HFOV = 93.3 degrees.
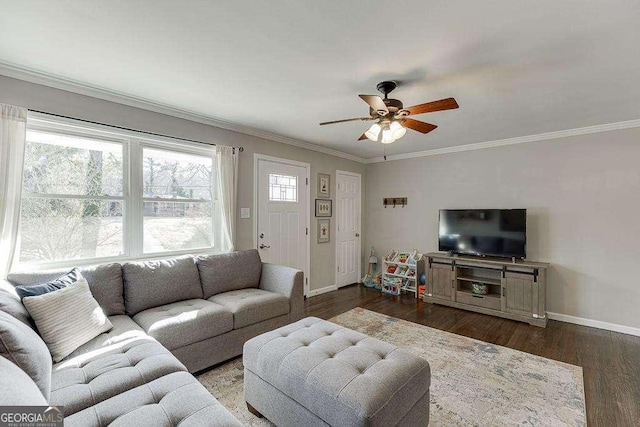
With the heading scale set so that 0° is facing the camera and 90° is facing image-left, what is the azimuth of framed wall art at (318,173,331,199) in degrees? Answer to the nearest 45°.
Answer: approximately 315°

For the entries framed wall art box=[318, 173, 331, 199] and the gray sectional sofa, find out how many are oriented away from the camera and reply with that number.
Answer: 0

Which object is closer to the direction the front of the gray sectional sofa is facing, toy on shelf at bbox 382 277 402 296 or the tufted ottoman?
the tufted ottoman

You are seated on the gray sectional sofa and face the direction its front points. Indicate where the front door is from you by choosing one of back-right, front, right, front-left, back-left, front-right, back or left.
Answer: left

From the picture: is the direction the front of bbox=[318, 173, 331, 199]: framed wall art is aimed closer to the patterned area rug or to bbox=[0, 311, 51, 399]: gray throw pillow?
the patterned area rug

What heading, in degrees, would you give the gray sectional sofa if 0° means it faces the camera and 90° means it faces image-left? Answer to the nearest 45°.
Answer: approximately 315°

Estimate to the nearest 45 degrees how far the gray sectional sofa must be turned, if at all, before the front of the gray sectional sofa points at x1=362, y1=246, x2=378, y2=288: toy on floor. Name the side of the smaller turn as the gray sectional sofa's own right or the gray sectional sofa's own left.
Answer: approximately 90° to the gray sectional sofa's own left

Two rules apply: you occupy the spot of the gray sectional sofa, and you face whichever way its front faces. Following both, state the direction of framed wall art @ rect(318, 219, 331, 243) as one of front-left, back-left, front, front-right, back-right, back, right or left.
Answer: left

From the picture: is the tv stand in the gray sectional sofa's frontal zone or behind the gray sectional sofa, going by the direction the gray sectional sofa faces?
frontal zone

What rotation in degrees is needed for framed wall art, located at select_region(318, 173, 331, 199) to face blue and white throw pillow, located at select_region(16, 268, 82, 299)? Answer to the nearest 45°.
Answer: approximately 90° to its right

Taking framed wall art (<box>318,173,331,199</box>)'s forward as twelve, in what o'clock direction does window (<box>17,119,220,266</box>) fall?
The window is roughly at 3 o'clock from the framed wall art.

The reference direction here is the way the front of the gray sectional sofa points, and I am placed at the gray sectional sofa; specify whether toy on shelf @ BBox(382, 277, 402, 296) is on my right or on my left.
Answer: on my left
